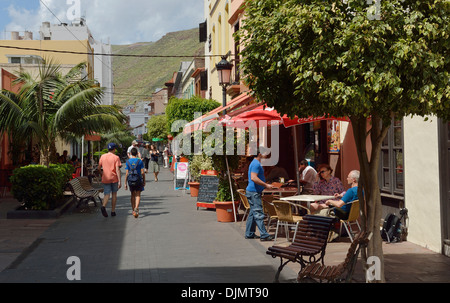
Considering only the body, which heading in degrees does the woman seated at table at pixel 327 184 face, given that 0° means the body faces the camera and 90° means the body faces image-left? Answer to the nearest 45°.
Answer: approximately 45°

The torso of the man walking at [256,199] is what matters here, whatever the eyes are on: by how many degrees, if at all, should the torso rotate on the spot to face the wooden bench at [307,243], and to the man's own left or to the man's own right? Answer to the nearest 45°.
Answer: approximately 90° to the man's own right

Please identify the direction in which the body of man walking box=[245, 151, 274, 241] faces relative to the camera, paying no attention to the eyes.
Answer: to the viewer's right

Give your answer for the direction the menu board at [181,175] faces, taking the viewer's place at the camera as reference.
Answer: facing the viewer

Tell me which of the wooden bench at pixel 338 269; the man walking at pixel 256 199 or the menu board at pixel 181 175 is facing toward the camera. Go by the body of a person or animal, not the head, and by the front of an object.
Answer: the menu board

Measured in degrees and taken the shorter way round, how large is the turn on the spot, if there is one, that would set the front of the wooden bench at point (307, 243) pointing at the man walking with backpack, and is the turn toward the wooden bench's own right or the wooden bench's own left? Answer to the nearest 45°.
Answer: approximately 90° to the wooden bench's own right

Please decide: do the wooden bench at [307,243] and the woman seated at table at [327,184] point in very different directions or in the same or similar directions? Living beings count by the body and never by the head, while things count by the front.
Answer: same or similar directions

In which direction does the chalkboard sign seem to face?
toward the camera

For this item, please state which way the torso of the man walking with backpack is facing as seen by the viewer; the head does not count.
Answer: away from the camera

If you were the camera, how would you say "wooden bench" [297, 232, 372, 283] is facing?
facing to the left of the viewer

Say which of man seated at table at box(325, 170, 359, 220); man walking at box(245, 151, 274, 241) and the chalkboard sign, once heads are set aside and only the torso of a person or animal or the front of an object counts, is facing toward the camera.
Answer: the chalkboard sign

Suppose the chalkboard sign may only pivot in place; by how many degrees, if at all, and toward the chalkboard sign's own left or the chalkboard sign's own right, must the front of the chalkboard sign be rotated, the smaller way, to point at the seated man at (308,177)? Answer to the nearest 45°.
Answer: approximately 45° to the chalkboard sign's own left

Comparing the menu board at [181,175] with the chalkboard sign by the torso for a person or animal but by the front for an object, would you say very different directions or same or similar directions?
same or similar directions

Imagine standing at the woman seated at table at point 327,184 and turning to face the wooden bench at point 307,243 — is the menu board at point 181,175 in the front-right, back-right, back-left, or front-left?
back-right
